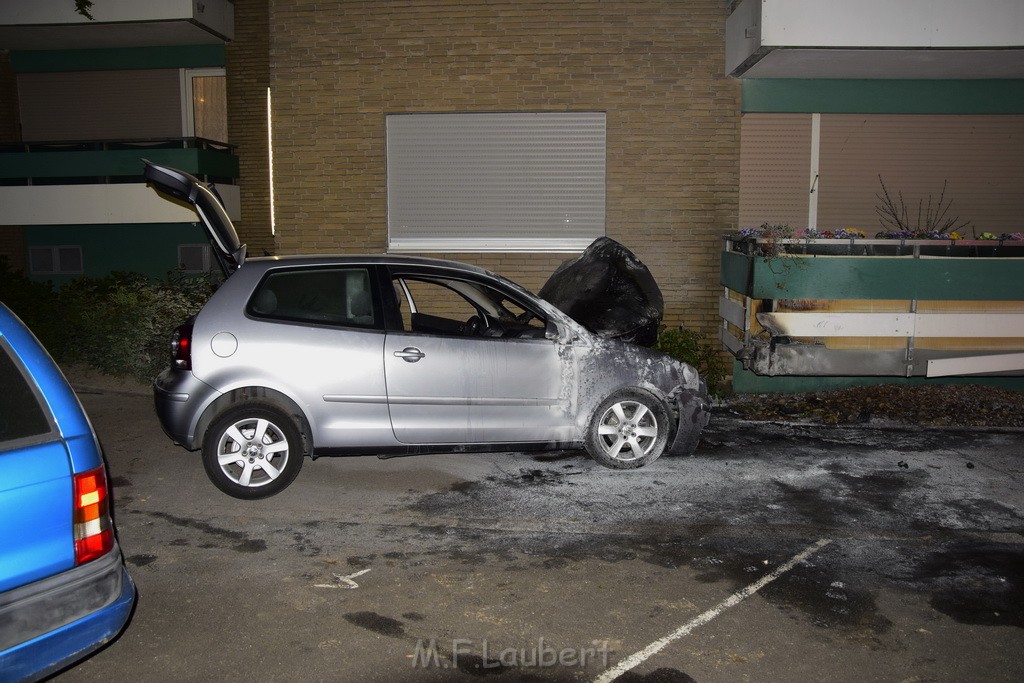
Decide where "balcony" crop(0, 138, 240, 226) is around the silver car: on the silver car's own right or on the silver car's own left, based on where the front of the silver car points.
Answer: on the silver car's own left

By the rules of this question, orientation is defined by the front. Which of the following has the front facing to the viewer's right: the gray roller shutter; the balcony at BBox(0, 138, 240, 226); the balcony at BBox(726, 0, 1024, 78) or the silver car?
the silver car

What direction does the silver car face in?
to the viewer's right

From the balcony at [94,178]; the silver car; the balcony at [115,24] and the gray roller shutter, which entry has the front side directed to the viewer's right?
the silver car

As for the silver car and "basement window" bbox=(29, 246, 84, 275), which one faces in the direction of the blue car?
the basement window
